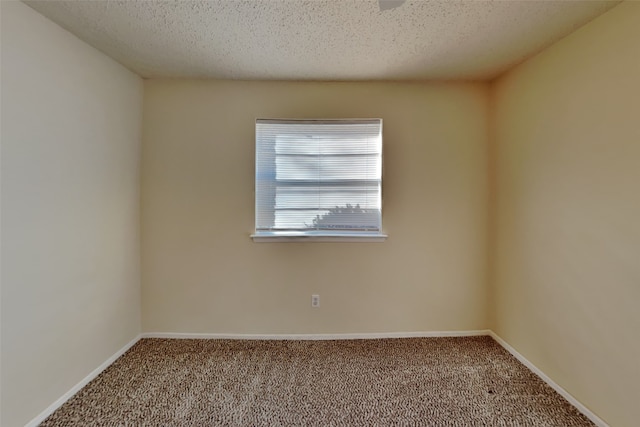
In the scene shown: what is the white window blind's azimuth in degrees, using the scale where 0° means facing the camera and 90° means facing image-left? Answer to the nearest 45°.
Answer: approximately 0°
